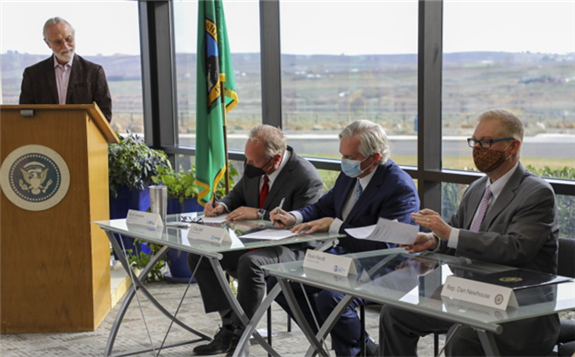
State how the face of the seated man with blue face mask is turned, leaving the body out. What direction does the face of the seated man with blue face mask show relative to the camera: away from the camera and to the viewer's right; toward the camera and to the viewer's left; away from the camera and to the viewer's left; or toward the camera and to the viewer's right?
toward the camera and to the viewer's left

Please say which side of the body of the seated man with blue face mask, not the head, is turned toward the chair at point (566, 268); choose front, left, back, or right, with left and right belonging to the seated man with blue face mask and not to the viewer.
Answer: left

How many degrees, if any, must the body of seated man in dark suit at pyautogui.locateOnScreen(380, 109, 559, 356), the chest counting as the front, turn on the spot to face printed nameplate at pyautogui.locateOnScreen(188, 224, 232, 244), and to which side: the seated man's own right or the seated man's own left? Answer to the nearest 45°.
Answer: approximately 45° to the seated man's own right

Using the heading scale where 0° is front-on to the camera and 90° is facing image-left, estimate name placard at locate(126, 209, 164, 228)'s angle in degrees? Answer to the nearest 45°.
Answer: approximately 45°

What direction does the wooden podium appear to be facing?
toward the camera

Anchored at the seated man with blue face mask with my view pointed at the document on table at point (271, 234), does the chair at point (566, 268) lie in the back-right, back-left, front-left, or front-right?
back-left

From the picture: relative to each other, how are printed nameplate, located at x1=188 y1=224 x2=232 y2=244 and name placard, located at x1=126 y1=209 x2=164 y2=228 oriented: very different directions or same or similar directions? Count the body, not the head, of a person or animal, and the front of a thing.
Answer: same or similar directions

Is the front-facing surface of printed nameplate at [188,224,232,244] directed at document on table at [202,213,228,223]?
no

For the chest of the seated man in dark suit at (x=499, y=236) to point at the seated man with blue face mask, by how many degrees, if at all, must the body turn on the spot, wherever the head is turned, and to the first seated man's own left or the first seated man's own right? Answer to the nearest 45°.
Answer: approximately 90° to the first seated man's own right

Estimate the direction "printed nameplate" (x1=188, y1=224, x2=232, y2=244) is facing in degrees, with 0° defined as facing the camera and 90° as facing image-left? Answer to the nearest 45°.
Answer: approximately 45°

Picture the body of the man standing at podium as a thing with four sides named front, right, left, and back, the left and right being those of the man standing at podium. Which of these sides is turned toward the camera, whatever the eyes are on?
front

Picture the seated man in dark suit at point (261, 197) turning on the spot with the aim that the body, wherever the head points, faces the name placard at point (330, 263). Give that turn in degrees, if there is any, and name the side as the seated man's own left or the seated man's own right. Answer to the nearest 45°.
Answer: approximately 45° to the seated man's own left

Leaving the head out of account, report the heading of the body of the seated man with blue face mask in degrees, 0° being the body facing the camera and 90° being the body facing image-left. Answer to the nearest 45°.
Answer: approximately 45°

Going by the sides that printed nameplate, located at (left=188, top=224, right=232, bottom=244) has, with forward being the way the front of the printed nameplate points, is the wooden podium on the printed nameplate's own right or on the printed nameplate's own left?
on the printed nameplate's own right

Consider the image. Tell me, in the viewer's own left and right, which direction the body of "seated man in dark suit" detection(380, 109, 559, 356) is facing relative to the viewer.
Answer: facing the viewer and to the left of the viewer

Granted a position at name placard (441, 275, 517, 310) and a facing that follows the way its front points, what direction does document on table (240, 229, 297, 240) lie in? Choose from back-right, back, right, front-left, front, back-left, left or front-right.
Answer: right

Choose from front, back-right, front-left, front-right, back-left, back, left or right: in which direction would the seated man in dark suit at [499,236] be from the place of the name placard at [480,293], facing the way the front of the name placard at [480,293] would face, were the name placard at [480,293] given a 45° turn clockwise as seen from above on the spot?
right

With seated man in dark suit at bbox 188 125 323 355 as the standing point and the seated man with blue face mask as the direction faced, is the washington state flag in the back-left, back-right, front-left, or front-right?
back-left
